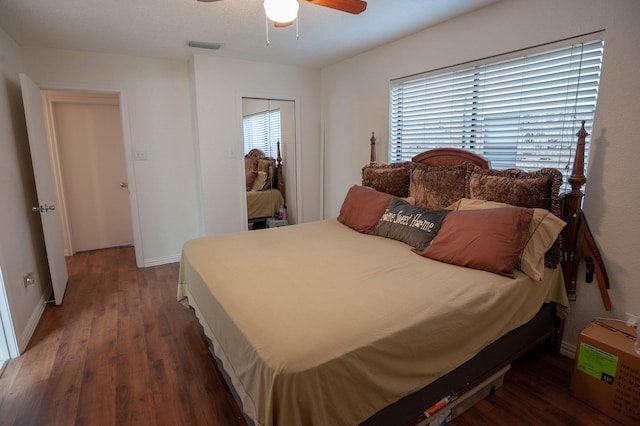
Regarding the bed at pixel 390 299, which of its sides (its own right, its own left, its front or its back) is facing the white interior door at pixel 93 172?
right

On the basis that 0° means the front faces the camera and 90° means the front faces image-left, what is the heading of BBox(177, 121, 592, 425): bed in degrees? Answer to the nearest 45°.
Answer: approximately 45°

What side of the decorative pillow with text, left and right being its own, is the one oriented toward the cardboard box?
left

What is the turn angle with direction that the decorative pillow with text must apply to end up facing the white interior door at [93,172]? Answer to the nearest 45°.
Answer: approximately 45° to its right

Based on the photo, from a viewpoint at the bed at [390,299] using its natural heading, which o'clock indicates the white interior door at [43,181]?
The white interior door is roughly at 2 o'clock from the bed.

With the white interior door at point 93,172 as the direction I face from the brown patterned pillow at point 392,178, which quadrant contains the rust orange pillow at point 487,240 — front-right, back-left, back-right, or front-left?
back-left

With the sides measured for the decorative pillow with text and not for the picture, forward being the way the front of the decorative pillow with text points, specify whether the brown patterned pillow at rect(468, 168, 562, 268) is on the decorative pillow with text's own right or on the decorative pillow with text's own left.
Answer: on the decorative pillow with text's own left

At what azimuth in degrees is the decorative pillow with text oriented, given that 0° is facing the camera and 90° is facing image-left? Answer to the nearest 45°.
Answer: approximately 45°

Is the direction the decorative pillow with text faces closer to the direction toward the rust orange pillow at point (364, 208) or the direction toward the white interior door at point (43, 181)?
the white interior door
